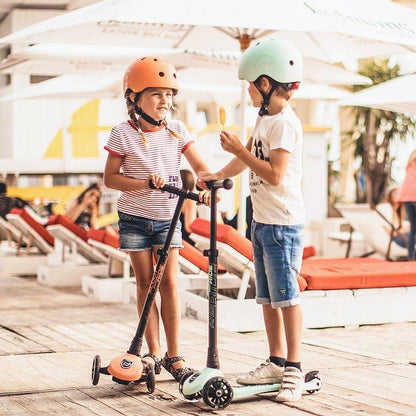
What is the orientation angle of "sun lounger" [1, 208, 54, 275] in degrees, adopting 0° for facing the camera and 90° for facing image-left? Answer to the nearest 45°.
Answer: approximately 270°

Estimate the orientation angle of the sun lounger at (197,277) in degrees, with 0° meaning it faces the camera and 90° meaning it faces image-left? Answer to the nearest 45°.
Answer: approximately 270°

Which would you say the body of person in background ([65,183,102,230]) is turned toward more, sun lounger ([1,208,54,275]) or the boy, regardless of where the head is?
the boy

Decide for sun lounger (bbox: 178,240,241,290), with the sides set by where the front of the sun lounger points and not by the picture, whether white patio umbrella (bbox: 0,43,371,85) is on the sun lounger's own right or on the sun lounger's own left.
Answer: on the sun lounger's own left

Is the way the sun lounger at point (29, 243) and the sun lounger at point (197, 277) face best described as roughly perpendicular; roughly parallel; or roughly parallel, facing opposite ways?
roughly parallel

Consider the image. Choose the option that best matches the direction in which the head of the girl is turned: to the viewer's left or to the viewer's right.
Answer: to the viewer's right

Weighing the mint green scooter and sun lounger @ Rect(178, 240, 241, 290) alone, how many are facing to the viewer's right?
1

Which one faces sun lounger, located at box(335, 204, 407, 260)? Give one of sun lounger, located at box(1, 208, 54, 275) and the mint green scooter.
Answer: sun lounger, located at box(1, 208, 54, 275)

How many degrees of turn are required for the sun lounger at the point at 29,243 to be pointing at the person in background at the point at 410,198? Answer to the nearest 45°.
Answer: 0° — it already faces them

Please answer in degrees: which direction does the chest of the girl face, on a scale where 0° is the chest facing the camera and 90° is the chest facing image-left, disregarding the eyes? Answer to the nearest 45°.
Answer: approximately 315°

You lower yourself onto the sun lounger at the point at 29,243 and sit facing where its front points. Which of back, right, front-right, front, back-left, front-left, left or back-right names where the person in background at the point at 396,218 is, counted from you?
front

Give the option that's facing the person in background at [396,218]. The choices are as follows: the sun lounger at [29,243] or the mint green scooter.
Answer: the sun lounger

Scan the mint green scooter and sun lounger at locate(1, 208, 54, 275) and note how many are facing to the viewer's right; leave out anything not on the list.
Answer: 1

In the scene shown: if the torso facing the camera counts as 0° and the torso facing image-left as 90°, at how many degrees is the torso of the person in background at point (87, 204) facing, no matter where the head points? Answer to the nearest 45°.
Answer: approximately 315°
